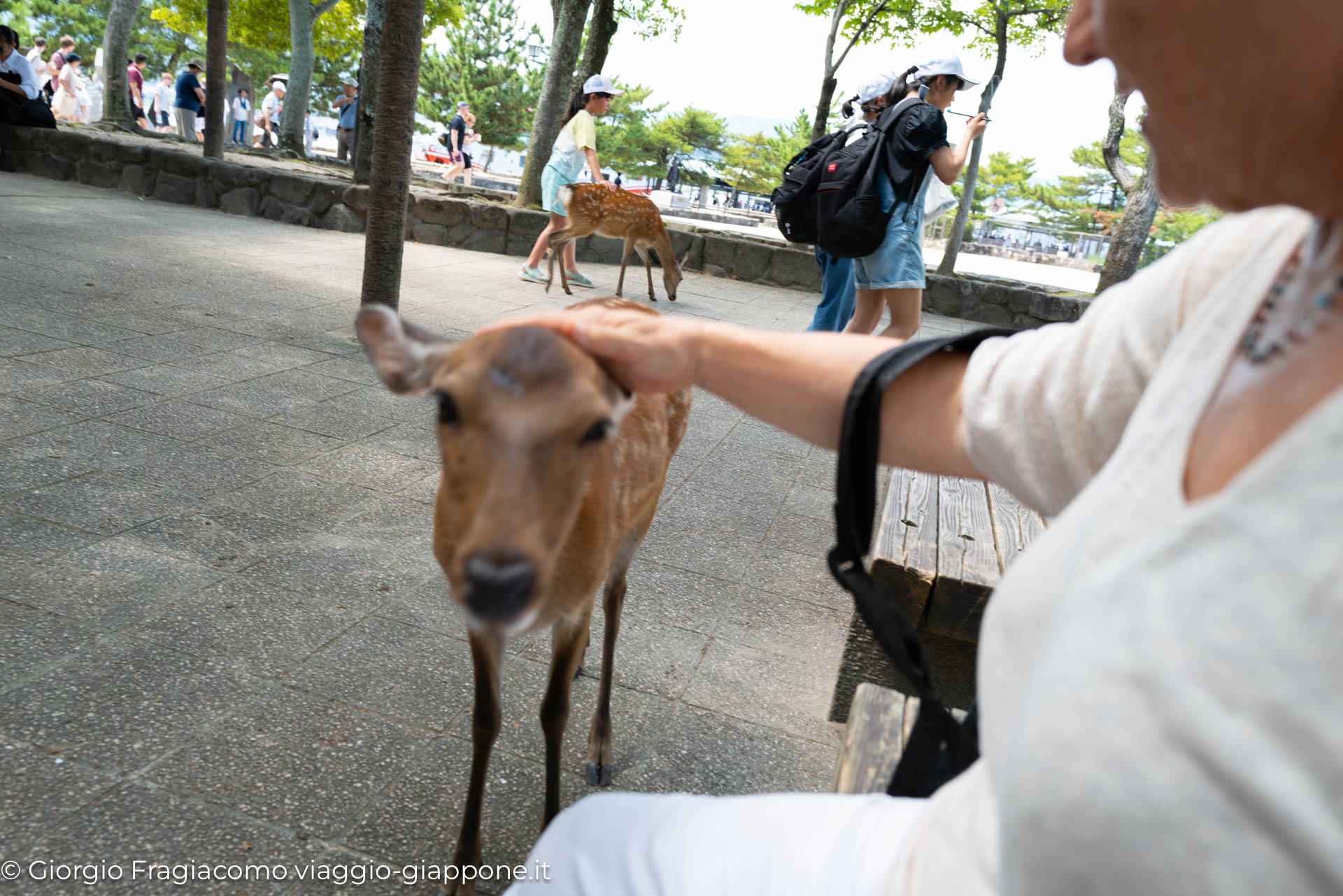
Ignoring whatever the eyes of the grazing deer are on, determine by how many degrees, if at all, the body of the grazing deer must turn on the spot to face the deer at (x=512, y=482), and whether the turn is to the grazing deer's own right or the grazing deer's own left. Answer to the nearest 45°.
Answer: approximately 90° to the grazing deer's own right

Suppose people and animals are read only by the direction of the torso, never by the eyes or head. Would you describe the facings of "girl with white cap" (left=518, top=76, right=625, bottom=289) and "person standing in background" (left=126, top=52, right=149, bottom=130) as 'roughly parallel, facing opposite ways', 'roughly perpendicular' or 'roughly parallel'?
roughly parallel

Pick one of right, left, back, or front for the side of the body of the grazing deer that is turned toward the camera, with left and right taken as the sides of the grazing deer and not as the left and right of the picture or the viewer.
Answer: right

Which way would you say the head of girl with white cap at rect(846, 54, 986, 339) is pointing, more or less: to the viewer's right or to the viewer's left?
to the viewer's right

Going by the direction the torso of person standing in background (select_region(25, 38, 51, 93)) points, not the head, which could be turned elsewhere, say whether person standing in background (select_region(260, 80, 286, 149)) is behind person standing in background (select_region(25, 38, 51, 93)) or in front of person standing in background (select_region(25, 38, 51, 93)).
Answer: in front

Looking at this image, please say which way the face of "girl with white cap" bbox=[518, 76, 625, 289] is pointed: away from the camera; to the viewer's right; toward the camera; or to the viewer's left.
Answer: to the viewer's right
